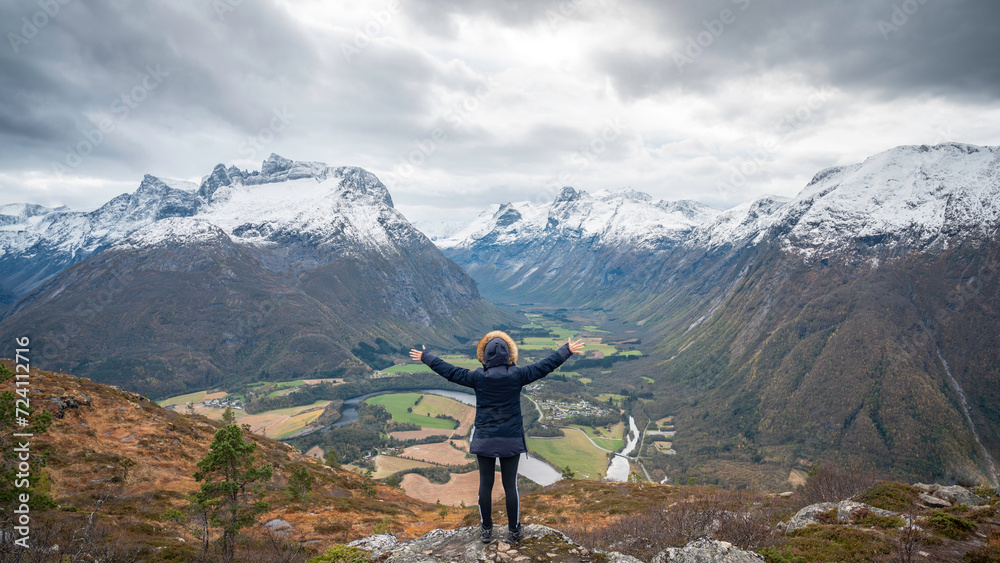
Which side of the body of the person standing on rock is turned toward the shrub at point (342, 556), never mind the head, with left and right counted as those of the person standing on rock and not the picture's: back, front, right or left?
left

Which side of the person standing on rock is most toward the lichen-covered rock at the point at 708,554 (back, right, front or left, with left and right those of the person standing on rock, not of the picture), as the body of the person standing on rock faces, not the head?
right

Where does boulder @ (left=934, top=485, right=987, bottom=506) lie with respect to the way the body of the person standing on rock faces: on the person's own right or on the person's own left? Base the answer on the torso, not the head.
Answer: on the person's own right

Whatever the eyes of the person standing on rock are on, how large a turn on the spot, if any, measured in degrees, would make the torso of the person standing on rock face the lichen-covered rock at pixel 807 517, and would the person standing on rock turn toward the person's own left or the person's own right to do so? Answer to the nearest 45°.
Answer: approximately 45° to the person's own right

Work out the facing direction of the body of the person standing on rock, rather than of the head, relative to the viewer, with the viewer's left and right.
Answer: facing away from the viewer

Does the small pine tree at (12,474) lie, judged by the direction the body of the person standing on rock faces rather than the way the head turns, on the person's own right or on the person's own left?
on the person's own left

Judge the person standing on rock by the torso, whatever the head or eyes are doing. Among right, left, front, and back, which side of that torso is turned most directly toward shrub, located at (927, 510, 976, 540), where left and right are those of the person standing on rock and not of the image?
right

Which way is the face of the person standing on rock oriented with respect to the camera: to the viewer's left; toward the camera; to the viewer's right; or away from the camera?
away from the camera
